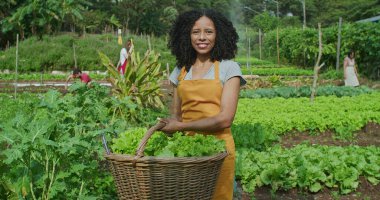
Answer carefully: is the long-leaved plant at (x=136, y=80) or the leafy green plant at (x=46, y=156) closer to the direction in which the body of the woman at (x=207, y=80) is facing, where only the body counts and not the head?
the leafy green plant

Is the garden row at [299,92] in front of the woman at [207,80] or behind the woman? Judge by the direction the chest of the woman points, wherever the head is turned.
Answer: behind

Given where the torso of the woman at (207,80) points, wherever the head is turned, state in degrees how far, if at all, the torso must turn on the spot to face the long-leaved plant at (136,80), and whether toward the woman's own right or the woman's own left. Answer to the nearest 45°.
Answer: approximately 135° to the woman's own right

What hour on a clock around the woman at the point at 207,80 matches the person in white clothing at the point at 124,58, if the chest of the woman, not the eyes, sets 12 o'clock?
The person in white clothing is roughly at 4 o'clock from the woman.

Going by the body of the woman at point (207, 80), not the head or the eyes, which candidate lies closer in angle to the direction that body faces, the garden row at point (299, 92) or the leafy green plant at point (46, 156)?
the leafy green plant

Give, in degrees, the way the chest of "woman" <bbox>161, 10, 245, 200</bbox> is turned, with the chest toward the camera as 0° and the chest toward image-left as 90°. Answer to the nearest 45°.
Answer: approximately 45°

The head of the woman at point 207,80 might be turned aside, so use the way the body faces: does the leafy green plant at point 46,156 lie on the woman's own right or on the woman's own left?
on the woman's own right

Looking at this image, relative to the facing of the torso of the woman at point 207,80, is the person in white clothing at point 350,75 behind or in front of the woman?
behind
